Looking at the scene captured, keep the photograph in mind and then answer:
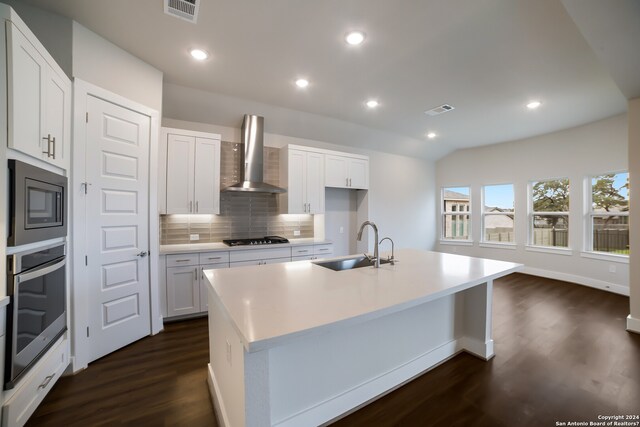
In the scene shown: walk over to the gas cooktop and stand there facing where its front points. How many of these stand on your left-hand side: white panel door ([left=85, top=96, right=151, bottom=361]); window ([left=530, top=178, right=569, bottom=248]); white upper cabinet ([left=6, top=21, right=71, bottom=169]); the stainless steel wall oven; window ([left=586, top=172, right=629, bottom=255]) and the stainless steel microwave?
2

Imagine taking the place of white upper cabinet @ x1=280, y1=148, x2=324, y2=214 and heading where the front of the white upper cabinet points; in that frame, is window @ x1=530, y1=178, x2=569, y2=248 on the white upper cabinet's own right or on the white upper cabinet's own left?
on the white upper cabinet's own left

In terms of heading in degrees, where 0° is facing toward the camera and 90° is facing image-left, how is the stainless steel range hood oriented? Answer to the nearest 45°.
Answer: approximately 0°

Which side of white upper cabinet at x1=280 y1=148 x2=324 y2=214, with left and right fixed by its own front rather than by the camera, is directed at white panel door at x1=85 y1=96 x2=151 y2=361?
right

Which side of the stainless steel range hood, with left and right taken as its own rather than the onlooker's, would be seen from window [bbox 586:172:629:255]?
left

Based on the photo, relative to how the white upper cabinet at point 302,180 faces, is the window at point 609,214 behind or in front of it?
in front

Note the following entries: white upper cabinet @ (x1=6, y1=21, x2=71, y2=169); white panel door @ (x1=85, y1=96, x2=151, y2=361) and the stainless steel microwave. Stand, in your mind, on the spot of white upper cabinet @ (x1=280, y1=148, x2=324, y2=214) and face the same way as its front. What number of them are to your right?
3

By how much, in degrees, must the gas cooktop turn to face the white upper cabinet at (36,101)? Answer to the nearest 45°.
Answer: approximately 45° to its right

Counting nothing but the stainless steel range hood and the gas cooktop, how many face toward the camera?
2

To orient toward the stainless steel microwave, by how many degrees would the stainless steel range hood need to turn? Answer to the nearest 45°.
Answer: approximately 45° to its right

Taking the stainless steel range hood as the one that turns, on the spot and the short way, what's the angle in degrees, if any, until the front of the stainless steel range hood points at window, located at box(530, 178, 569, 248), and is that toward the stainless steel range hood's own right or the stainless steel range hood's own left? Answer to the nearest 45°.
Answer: approximately 90° to the stainless steel range hood's own left

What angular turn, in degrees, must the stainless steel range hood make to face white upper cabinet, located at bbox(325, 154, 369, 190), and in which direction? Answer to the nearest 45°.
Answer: approximately 90° to its left
